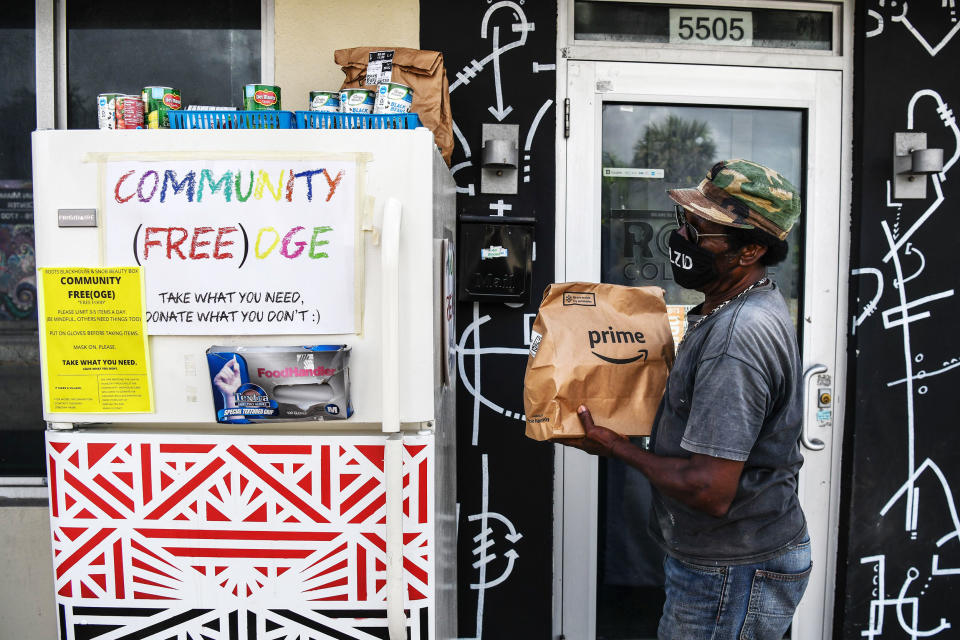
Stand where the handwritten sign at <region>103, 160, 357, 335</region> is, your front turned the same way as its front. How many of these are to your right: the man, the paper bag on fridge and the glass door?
0

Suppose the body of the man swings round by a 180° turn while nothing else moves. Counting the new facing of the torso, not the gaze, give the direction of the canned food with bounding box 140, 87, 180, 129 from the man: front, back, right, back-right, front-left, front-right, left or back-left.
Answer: back

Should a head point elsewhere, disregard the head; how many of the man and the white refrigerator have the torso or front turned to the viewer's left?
1

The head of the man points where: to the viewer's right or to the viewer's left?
to the viewer's left

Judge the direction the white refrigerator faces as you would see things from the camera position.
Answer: facing the viewer

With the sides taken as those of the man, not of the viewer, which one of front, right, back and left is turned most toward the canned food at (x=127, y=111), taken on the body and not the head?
front

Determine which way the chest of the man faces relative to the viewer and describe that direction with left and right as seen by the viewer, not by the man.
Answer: facing to the left of the viewer

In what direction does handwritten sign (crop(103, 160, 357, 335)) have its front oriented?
toward the camera

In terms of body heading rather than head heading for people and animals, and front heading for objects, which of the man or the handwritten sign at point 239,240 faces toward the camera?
the handwritten sign

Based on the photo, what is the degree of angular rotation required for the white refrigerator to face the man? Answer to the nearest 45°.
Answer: approximately 90° to its left
